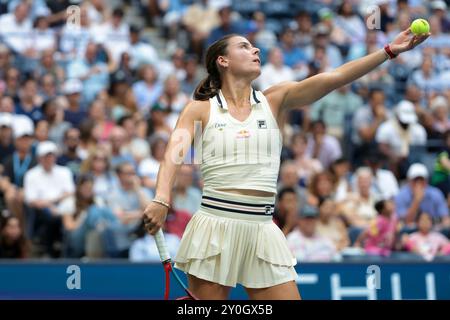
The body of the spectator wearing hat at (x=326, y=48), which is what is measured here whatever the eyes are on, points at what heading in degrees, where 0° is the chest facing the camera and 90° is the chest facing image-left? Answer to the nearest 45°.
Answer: approximately 0°

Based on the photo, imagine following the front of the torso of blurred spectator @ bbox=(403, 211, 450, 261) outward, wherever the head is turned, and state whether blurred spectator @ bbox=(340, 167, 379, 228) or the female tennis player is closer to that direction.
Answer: the female tennis player

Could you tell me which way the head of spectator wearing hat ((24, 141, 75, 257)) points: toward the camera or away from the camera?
toward the camera

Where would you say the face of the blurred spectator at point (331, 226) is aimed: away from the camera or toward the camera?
toward the camera

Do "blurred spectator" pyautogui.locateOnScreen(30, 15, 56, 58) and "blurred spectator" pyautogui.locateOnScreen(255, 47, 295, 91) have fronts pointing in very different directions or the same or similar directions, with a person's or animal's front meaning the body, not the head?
same or similar directions

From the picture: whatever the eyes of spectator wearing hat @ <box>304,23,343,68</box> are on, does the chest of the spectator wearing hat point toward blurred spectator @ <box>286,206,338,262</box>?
yes

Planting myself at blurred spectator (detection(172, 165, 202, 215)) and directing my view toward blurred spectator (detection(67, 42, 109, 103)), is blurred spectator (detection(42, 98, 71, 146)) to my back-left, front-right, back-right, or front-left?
front-left

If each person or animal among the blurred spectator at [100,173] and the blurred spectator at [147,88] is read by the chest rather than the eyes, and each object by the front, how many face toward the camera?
2

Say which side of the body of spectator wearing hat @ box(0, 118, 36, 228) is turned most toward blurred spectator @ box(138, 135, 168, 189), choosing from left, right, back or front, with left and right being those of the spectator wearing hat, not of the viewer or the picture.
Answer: left

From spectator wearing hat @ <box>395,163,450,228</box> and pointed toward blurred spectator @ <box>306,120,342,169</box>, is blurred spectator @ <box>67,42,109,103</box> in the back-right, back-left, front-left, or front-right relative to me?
front-left

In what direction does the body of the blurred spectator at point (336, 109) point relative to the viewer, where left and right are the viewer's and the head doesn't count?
facing the viewer

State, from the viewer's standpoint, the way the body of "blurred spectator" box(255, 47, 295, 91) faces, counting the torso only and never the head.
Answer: toward the camera

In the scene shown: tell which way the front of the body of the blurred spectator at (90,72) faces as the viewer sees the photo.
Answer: toward the camera

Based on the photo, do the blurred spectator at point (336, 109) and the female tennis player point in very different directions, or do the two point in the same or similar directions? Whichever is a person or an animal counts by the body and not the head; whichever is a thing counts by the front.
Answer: same or similar directions

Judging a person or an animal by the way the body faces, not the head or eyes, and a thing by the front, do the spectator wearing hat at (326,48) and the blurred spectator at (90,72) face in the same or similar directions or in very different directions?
same or similar directions
